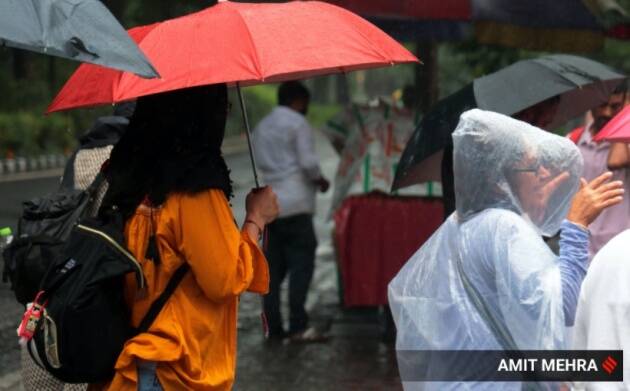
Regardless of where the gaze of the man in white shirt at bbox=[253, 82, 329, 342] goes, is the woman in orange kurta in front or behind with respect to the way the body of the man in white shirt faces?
behind

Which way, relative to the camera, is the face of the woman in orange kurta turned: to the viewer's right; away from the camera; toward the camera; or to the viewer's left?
away from the camera

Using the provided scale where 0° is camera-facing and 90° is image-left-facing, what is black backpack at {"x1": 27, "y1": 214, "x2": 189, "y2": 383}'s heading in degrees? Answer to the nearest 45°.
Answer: approximately 90°
